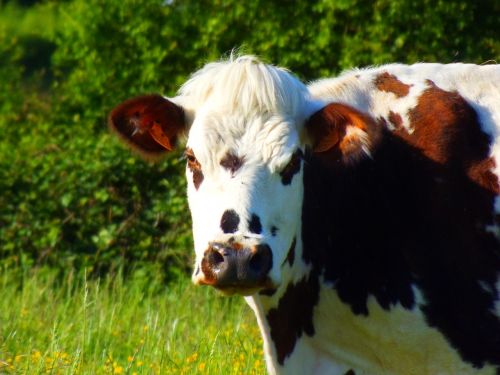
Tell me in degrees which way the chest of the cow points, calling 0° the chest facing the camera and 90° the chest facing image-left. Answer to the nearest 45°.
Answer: approximately 45°
